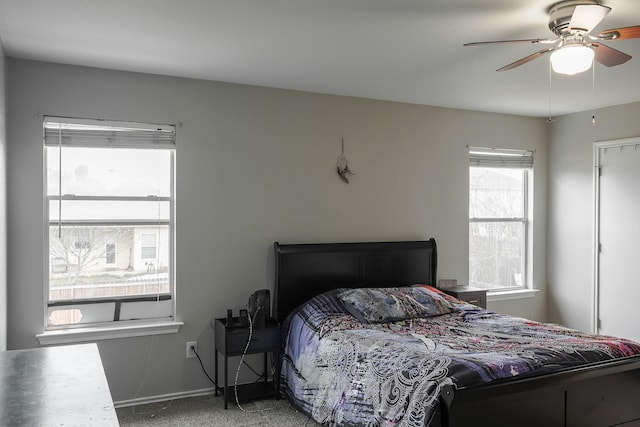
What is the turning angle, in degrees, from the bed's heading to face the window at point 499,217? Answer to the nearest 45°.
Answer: approximately 135° to its left

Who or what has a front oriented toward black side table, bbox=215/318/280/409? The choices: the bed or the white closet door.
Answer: the white closet door

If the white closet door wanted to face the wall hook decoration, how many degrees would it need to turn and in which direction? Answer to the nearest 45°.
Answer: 0° — it already faces it

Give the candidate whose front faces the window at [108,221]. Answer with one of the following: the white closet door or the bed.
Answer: the white closet door

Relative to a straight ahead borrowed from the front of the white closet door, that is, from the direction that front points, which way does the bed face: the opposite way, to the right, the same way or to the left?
to the left

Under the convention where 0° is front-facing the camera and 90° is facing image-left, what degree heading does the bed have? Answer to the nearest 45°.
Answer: approximately 315°

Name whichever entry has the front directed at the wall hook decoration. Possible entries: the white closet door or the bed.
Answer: the white closet door

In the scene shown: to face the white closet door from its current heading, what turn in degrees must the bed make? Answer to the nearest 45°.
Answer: approximately 90° to its left

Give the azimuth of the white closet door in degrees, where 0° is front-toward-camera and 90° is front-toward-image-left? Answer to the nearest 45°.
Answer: approximately 45°
